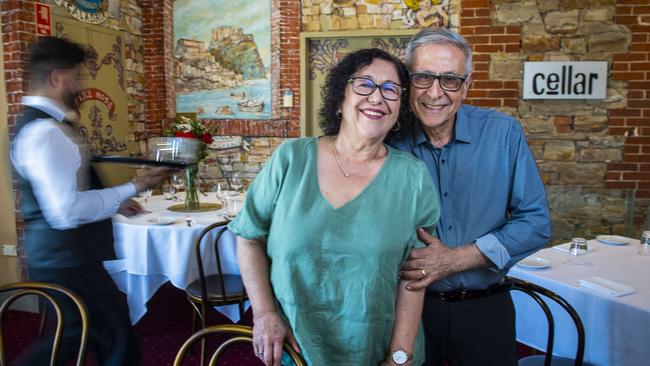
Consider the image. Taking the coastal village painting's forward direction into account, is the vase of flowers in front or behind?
in front

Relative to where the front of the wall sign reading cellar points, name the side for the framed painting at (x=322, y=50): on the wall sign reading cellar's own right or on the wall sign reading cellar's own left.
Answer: on the wall sign reading cellar's own right

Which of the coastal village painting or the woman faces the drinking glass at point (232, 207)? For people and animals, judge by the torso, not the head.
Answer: the coastal village painting

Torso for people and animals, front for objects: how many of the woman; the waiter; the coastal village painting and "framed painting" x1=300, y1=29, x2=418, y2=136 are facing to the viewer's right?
1

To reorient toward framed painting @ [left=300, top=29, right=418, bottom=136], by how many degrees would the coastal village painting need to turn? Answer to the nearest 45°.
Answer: approximately 90° to its left

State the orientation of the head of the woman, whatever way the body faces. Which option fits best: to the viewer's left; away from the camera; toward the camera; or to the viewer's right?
toward the camera

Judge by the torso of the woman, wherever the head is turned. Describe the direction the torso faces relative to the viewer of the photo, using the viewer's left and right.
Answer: facing the viewer

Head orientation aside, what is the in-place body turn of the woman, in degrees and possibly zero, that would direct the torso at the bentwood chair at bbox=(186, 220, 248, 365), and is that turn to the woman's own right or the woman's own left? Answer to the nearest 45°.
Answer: approximately 135° to the woman's own right

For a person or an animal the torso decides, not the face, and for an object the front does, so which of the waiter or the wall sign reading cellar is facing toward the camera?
the wall sign reading cellar

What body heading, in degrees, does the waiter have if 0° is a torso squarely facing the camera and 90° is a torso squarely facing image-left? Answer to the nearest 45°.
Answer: approximately 270°

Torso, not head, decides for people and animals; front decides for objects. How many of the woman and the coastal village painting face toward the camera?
2

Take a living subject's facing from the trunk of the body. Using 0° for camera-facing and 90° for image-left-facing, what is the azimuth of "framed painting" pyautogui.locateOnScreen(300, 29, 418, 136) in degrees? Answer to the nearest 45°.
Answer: approximately 0°

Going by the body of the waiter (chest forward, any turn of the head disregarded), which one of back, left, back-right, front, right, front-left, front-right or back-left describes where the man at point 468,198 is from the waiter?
front-right

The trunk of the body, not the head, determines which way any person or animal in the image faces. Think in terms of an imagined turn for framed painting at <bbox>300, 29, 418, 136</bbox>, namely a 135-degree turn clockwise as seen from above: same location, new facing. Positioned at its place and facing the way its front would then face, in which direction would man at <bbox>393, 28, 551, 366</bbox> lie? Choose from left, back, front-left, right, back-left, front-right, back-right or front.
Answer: back-left

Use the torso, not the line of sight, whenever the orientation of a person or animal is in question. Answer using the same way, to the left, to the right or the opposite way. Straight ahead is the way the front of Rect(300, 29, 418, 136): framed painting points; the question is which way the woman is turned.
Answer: the same way
